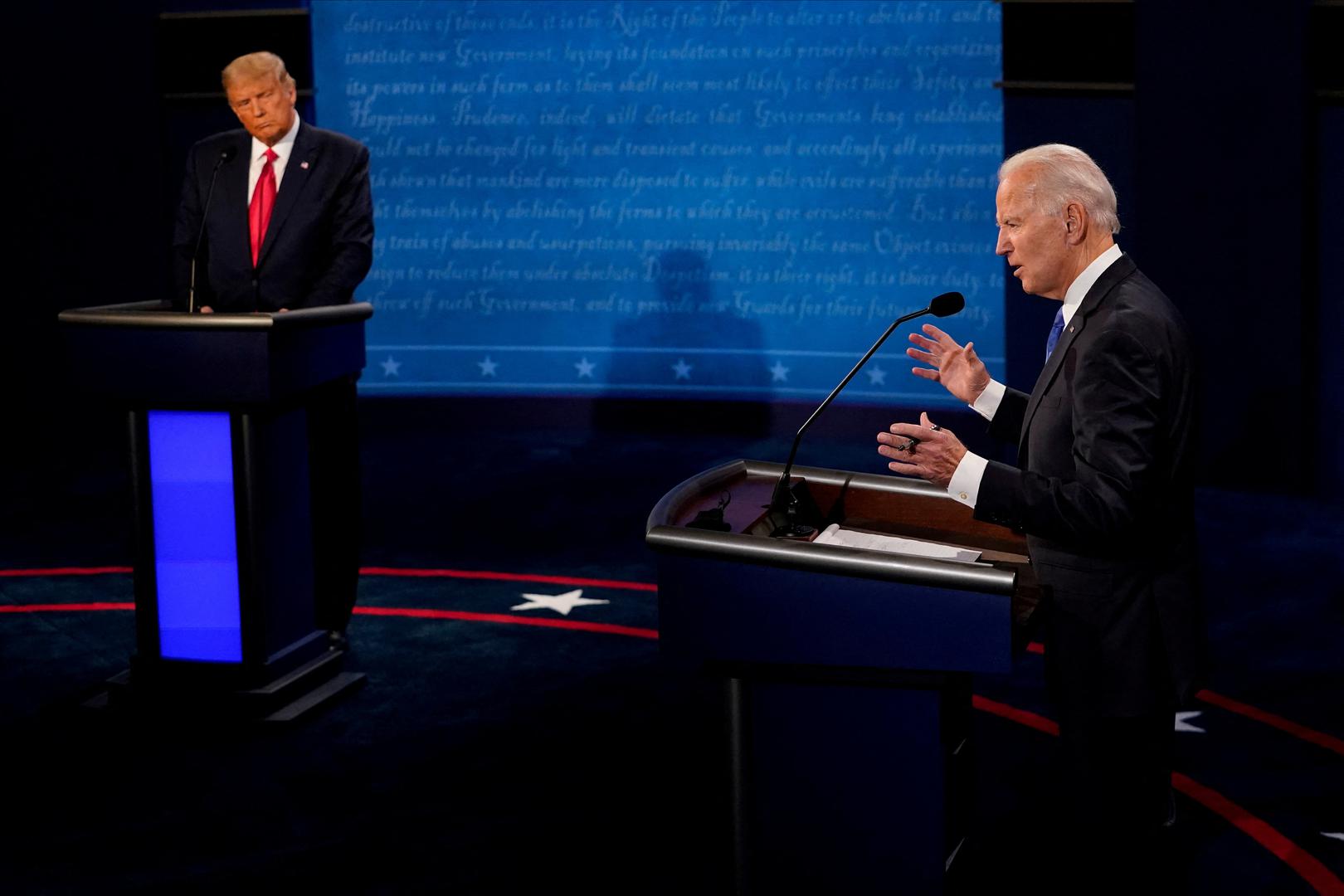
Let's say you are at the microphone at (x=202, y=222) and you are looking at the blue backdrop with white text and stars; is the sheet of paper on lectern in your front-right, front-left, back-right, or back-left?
back-right

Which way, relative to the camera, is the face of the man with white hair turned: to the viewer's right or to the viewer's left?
to the viewer's left

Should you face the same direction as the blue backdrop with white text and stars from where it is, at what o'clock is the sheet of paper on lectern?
The sheet of paper on lectern is roughly at 12 o'clock from the blue backdrop with white text and stars.

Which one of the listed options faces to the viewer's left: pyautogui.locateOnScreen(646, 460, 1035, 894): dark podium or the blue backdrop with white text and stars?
the dark podium

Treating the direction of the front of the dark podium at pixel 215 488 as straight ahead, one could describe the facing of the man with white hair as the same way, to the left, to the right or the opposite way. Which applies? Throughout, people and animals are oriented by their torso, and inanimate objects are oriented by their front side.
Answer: to the right

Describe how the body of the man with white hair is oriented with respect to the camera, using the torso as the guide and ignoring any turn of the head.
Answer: to the viewer's left

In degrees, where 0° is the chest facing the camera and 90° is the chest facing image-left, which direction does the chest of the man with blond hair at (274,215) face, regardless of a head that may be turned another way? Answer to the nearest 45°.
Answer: approximately 45°

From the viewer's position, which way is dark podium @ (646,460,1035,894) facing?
facing to the left of the viewer

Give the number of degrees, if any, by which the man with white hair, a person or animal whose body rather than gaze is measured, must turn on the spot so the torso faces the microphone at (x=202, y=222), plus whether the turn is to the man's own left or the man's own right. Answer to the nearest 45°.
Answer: approximately 45° to the man's own right
